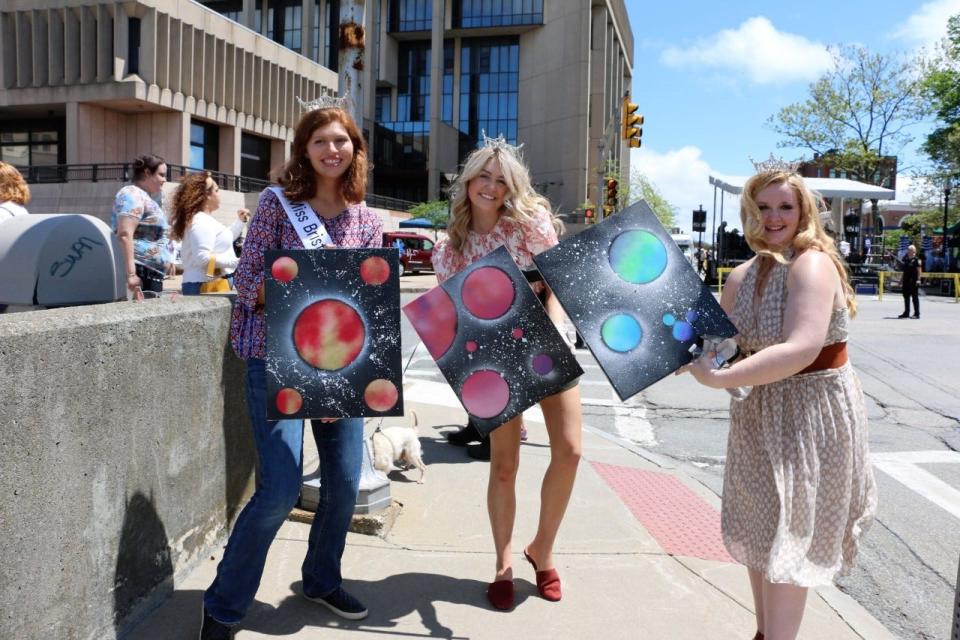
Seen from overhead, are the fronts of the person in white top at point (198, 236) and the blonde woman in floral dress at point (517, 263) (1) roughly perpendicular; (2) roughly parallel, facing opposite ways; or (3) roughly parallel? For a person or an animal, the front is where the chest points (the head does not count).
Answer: roughly perpendicular

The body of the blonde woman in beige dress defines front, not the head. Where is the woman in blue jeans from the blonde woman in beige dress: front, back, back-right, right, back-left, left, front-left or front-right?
front-right

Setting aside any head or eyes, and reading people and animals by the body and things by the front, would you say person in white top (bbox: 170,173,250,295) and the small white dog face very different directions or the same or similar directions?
very different directions

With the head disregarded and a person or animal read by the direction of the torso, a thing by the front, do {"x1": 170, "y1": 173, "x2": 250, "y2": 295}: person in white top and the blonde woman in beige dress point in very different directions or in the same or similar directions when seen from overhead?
very different directions

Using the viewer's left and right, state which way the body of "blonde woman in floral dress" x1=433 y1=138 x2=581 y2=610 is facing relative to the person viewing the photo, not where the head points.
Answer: facing the viewer

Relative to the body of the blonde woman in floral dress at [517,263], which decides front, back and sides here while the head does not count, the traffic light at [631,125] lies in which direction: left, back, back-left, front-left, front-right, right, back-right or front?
back

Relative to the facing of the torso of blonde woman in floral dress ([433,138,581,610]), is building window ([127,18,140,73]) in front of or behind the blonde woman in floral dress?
behind

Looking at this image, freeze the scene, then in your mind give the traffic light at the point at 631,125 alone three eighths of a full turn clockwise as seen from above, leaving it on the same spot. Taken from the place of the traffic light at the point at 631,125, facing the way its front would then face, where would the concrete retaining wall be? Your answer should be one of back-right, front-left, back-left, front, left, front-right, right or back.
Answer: front-left

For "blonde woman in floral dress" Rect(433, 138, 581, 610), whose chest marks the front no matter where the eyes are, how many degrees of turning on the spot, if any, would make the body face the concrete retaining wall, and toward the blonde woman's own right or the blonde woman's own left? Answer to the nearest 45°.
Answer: approximately 45° to the blonde woman's own right

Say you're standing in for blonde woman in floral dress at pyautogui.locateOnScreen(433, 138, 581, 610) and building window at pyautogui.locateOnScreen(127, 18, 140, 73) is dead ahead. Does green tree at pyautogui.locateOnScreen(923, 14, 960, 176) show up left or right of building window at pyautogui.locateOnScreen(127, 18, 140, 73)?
right

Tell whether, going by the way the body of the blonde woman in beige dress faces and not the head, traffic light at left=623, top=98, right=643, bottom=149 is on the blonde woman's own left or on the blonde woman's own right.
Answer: on the blonde woman's own right
